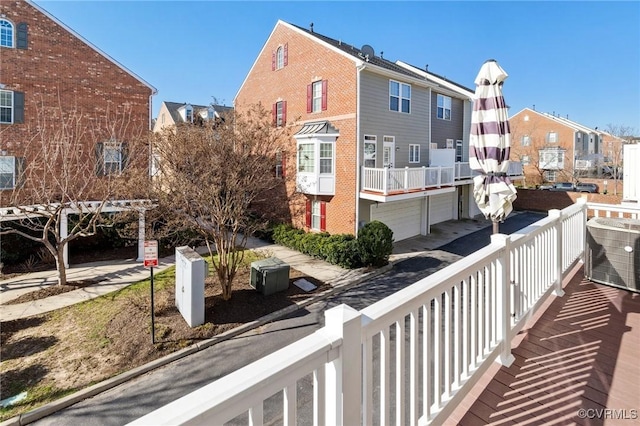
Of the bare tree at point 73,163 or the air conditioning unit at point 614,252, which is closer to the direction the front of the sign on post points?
the air conditioning unit

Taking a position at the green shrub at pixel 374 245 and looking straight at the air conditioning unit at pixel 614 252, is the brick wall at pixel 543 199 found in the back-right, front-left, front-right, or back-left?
back-left

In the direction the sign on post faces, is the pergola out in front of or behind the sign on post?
behind
